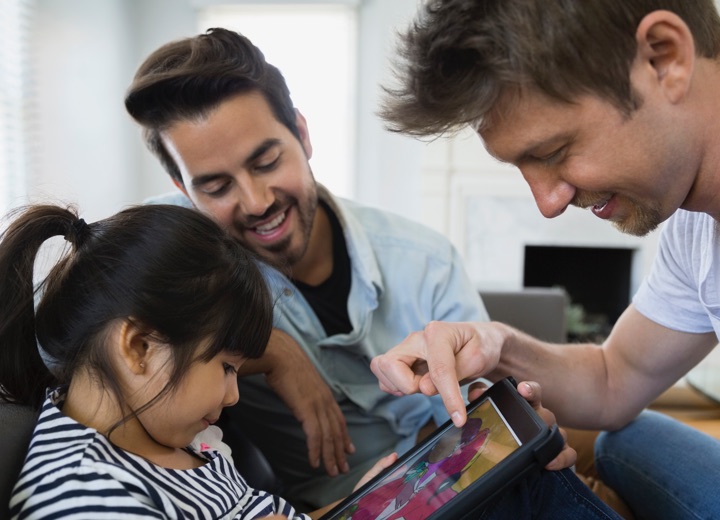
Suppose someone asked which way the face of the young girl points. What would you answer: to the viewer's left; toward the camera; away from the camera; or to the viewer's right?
to the viewer's right

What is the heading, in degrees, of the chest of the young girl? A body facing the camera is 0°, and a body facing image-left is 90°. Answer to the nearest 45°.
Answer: approximately 270°
